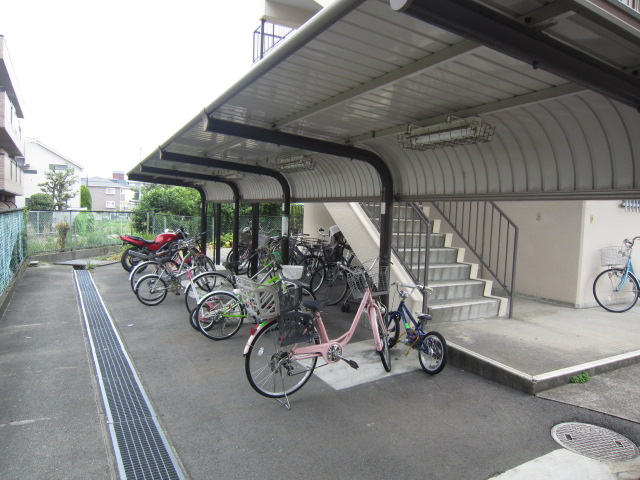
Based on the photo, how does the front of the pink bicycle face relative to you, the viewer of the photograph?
facing away from the viewer and to the right of the viewer

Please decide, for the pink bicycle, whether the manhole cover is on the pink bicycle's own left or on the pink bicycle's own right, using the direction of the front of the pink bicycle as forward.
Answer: on the pink bicycle's own right

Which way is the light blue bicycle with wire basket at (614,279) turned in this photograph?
to the viewer's left

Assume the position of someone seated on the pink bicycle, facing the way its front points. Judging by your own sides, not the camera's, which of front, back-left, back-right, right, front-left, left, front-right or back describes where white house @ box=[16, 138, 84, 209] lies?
left

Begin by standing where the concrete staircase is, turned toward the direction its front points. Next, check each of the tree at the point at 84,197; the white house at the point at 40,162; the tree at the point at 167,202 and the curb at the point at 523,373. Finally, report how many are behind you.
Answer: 3

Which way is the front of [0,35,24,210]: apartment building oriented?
to the viewer's right

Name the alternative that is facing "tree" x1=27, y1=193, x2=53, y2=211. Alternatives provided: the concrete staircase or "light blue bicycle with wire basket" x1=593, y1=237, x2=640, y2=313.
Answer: the light blue bicycle with wire basket
